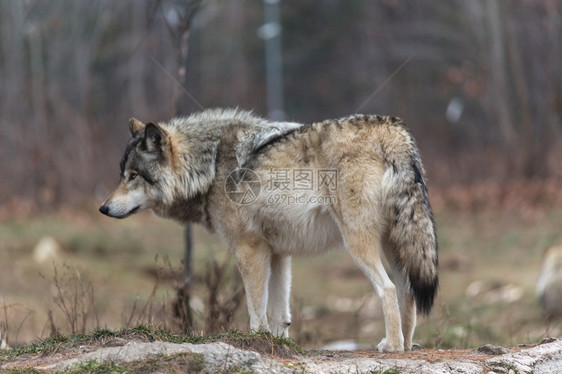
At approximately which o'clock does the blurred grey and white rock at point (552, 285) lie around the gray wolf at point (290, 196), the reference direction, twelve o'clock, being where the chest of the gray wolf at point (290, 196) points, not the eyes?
the blurred grey and white rock at point (552, 285) is roughly at 3 o'clock from the gray wolf at point (290, 196).

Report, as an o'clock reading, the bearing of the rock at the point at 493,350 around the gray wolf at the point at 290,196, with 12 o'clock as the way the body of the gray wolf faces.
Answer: The rock is roughly at 5 o'clock from the gray wolf.

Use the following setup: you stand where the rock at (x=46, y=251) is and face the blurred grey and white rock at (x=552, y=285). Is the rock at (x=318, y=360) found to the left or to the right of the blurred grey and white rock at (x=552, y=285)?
right

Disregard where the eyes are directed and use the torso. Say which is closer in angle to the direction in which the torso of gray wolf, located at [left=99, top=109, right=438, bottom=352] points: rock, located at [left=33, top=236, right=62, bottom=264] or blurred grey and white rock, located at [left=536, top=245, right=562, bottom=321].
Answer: the rock, located at [left=33, top=236, right=62, bottom=264]

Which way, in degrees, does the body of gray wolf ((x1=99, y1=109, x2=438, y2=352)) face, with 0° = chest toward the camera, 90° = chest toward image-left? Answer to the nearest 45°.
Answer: approximately 135°
